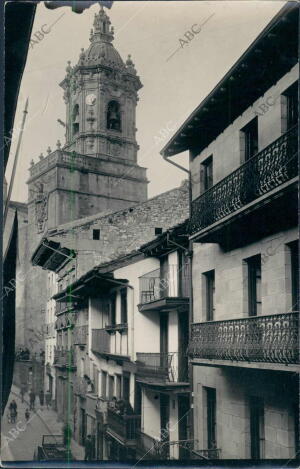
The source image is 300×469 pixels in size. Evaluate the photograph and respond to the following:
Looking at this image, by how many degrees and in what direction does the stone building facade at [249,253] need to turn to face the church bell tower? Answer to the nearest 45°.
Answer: approximately 45° to its right

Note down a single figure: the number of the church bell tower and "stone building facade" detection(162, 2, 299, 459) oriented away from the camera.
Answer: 0

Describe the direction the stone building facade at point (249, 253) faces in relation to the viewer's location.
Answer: facing the viewer and to the left of the viewer
